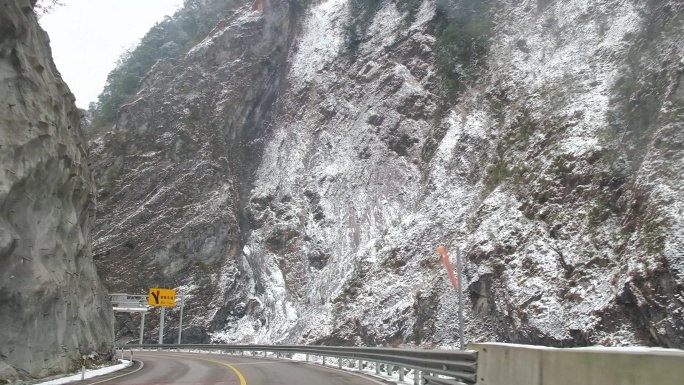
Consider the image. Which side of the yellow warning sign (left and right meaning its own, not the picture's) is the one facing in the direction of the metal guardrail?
front

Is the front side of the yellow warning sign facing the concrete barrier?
yes

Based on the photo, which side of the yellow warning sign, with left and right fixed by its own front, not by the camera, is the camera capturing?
front

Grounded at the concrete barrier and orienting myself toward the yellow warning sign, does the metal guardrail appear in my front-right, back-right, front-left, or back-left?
front-right

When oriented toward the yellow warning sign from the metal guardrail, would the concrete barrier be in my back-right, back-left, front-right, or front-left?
back-left

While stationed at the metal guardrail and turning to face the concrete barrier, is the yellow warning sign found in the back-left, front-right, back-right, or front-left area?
back-right
